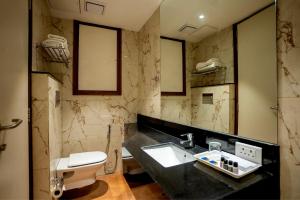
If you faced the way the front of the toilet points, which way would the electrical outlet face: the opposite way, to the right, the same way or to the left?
the opposite way

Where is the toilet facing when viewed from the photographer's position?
facing to the right of the viewer

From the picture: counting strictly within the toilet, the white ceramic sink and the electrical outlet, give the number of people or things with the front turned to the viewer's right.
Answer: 1

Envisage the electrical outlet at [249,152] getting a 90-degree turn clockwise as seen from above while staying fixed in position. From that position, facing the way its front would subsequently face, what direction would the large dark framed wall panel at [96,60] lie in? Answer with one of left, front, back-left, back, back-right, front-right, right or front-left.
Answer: front-left

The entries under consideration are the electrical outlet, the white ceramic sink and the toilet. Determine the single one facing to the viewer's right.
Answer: the toilet

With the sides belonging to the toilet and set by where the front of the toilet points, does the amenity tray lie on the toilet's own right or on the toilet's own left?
on the toilet's own right

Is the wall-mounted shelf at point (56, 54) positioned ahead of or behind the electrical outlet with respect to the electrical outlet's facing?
ahead

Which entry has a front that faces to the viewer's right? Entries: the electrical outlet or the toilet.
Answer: the toilet

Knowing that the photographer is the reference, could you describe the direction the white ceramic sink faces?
facing the viewer and to the left of the viewer

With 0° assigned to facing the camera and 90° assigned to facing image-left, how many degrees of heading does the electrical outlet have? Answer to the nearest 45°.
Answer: approximately 45°
